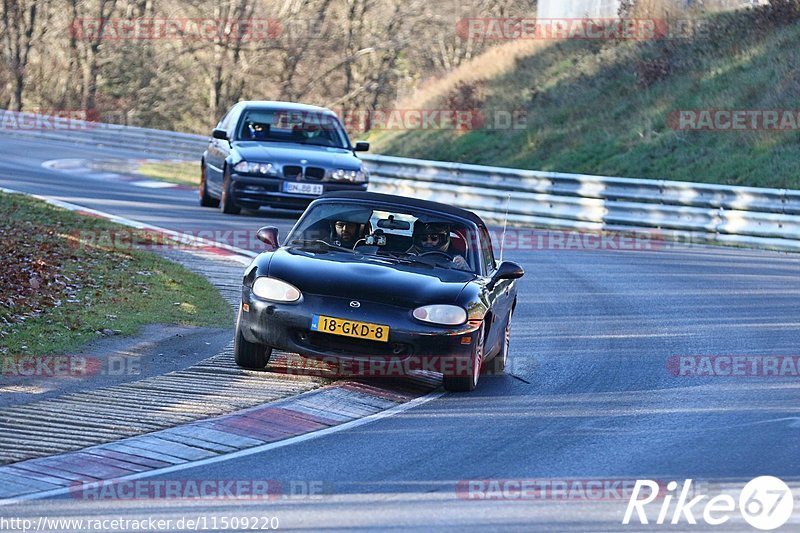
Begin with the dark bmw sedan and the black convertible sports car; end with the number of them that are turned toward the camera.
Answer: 2

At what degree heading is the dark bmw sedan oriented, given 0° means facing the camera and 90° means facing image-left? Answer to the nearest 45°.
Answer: approximately 0°

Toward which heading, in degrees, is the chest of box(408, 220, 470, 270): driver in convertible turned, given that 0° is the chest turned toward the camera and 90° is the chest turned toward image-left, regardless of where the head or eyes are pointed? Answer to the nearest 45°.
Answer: approximately 0°

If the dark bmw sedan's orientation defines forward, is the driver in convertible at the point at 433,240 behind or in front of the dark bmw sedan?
in front

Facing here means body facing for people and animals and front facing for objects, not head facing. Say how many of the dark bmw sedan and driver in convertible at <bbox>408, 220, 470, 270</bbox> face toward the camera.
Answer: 2

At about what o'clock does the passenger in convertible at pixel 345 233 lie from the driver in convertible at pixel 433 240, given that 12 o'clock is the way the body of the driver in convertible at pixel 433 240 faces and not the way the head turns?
the passenger in convertible at pixel 345 233 is roughly at 3 o'clock from the driver in convertible at pixel 433 240.

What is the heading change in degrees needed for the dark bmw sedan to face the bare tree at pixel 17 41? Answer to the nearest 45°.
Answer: approximately 180°

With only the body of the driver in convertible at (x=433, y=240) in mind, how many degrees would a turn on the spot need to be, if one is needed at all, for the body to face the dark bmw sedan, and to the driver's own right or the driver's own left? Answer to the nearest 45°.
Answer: approximately 180°

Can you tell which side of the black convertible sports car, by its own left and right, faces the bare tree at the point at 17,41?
back
